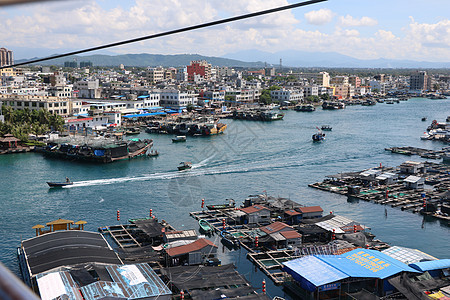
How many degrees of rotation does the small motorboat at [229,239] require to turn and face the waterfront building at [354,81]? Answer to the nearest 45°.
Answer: approximately 45° to its right

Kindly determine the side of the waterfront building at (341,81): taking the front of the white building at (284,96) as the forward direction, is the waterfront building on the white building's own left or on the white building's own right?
on the white building's own left

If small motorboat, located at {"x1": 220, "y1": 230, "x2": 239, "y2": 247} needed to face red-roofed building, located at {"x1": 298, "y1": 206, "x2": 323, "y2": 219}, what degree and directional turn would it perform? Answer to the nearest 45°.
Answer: approximately 90° to its right

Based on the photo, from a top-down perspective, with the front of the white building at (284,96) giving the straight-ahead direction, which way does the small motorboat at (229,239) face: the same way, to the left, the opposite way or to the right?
the opposite way

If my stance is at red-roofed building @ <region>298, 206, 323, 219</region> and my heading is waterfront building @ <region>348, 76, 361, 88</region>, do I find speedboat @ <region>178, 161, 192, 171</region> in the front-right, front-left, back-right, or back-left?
front-left

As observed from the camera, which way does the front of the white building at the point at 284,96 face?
facing the viewer and to the right of the viewer

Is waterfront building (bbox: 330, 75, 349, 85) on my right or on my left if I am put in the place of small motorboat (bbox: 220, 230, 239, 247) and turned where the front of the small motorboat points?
on my right

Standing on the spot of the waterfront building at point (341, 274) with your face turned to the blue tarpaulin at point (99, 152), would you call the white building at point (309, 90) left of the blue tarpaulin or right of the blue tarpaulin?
right

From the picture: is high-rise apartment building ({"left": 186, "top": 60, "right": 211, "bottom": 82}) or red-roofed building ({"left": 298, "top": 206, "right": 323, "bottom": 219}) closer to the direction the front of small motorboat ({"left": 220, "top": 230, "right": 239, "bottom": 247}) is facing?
the high-rise apartment building

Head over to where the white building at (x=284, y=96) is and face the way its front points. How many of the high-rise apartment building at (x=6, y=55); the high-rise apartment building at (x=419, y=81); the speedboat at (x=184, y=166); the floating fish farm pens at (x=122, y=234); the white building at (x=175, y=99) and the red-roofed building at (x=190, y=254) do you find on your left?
1

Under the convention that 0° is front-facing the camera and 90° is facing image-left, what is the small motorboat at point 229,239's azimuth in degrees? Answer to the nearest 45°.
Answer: approximately 135°

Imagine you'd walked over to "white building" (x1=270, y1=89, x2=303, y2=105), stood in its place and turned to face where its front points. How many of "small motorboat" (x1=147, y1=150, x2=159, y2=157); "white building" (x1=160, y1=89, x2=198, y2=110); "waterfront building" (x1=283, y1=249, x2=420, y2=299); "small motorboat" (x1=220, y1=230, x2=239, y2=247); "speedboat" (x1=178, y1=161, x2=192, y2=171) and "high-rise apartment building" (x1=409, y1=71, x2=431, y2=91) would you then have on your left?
1

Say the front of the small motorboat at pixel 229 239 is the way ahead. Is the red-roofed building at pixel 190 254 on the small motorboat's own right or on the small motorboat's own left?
on the small motorboat's own left

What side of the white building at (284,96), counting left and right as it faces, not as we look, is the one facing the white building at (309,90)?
left

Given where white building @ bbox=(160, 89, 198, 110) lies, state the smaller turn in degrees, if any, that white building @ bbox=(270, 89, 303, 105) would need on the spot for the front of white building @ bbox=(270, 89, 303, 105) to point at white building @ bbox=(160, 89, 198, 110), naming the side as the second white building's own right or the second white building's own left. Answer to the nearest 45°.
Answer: approximately 90° to the second white building's own right
